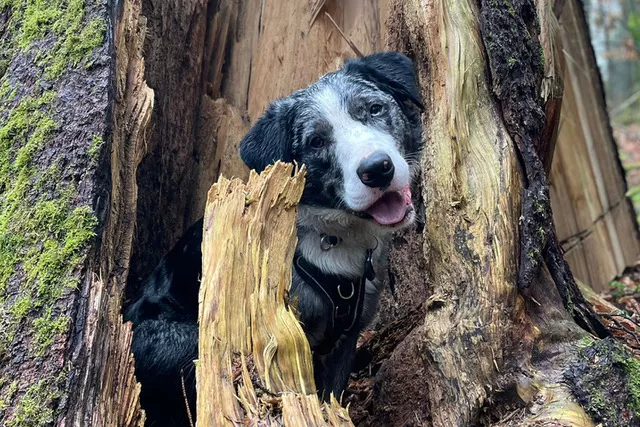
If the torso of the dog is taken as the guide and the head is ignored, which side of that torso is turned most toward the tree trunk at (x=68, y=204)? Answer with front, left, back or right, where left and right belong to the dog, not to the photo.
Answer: right

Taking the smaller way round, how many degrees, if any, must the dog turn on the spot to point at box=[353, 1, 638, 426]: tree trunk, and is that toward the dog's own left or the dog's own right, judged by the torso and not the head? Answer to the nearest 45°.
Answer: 0° — it already faces it

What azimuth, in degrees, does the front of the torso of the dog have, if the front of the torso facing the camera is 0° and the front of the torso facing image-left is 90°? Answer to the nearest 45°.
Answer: approximately 315°
